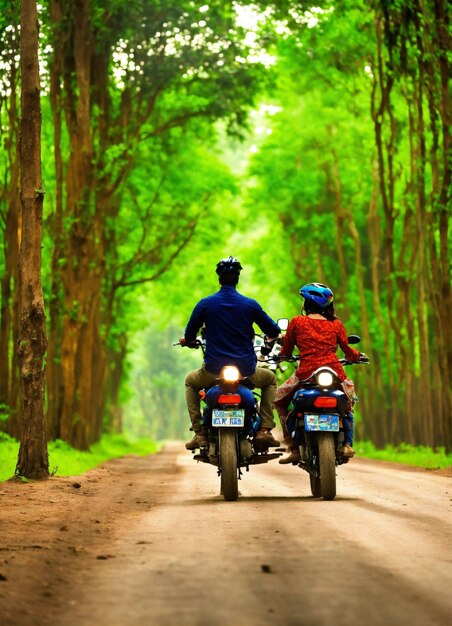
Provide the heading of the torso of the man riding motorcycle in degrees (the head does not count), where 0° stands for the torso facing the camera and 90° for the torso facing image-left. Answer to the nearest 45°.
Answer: approximately 180°

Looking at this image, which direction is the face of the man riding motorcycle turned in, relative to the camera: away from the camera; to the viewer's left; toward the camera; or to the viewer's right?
away from the camera

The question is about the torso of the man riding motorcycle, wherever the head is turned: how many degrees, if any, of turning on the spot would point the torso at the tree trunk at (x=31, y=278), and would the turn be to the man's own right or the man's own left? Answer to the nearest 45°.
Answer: approximately 45° to the man's own left
